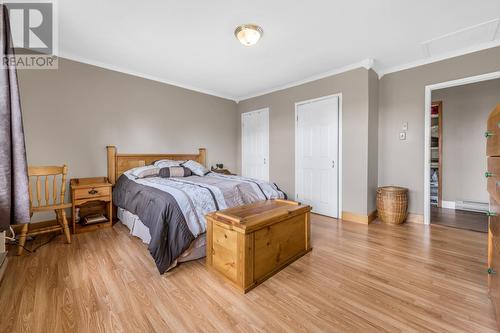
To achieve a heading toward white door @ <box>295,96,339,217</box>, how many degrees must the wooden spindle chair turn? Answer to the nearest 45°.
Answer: approximately 90° to its left

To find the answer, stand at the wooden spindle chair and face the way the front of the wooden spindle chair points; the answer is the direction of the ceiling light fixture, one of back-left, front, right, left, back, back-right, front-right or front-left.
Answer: left

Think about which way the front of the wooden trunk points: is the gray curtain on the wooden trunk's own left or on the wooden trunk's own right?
on the wooden trunk's own right

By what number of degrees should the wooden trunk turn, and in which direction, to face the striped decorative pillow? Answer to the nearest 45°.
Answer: approximately 180°

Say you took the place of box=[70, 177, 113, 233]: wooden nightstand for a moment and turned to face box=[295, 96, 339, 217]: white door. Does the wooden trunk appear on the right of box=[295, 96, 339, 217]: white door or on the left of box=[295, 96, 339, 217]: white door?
right

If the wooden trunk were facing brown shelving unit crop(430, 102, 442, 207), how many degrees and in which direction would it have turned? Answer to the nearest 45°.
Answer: approximately 90° to its left

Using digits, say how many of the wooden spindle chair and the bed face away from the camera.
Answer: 0

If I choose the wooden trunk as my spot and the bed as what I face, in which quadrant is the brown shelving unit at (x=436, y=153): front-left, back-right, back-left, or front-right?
back-right

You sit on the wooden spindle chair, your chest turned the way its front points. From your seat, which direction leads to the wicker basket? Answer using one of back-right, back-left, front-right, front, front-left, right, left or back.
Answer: left

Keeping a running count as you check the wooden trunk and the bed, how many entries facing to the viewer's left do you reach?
0
